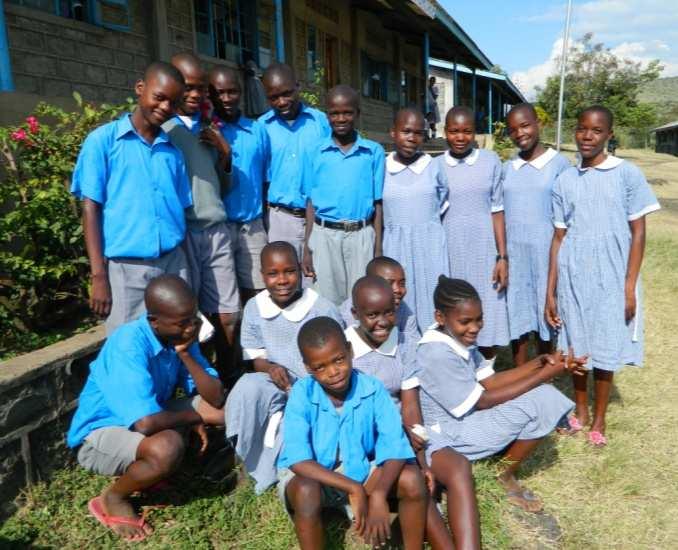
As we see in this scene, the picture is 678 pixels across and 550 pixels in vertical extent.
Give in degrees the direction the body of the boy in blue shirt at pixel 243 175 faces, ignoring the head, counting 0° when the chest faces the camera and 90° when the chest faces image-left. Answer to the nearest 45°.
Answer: approximately 0°

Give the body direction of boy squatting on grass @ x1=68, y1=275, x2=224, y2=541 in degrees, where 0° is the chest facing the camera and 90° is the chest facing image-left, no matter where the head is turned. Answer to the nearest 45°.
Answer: approximately 315°

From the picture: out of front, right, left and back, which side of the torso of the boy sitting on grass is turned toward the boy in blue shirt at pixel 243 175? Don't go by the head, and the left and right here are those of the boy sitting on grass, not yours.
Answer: back

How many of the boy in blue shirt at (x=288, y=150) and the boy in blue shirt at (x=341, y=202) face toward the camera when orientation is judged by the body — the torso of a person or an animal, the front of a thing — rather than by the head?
2

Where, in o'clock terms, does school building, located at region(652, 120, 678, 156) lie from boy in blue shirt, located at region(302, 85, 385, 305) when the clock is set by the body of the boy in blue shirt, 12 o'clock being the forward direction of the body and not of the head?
The school building is roughly at 7 o'clock from the boy in blue shirt.

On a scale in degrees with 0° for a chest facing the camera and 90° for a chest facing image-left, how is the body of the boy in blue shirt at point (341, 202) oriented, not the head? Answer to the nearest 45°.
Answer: approximately 0°

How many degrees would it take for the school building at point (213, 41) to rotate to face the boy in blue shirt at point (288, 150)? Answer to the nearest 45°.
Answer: approximately 45° to its right

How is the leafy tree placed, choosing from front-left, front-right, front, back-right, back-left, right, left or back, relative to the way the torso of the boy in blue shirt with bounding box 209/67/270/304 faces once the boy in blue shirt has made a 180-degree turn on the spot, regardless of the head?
front-right

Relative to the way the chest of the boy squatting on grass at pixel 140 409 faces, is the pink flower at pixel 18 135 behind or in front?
behind

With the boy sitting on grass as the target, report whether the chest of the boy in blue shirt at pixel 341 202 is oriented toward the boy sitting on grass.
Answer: yes

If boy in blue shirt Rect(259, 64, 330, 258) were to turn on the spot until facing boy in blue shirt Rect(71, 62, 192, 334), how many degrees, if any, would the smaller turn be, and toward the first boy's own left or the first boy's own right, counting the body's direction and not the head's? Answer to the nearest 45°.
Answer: approximately 45° to the first boy's own right
